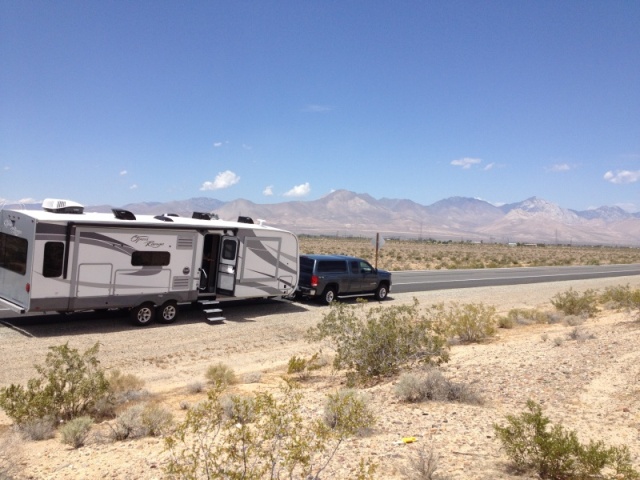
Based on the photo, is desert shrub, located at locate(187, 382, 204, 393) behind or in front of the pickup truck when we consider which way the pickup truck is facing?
behind

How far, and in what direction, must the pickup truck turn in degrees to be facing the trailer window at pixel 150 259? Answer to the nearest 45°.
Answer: approximately 180°

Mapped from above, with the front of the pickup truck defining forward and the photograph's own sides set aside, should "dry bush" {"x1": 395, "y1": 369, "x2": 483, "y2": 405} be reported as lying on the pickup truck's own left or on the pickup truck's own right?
on the pickup truck's own right

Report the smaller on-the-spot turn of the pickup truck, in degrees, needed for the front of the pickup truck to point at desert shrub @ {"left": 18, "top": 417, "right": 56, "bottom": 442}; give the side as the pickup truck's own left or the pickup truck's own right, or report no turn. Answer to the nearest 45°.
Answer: approximately 135° to the pickup truck's own right

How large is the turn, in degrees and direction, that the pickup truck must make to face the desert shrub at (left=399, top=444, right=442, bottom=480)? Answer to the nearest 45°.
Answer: approximately 135° to its right

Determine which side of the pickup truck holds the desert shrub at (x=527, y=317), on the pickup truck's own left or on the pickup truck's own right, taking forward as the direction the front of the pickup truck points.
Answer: on the pickup truck's own right

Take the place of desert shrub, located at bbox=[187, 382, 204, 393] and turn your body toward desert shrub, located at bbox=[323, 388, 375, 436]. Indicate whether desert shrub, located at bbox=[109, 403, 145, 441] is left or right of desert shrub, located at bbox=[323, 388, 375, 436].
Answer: right

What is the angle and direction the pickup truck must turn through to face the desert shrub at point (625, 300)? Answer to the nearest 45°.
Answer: approximately 45° to its right

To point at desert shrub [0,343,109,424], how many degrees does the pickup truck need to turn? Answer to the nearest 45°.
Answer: approximately 135° to its right

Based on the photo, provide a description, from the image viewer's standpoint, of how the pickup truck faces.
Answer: facing away from the viewer and to the right of the viewer

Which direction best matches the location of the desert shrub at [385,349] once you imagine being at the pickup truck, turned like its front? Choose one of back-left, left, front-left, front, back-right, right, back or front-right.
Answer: back-right
